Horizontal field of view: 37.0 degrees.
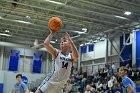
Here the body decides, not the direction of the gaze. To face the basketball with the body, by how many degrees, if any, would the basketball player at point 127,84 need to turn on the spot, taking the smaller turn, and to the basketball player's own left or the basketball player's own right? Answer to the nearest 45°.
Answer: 0° — they already face it

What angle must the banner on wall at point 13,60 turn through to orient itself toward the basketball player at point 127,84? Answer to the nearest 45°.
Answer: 0° — it already faces them

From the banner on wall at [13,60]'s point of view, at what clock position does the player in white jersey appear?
The player in white jersey is roughly at 12 o'clock from the banner on wall.

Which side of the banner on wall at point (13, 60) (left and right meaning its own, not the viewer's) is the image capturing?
front

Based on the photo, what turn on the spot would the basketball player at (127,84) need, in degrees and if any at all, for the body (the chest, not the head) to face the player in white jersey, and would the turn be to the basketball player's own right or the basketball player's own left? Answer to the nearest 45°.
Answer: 0° — they already face them
